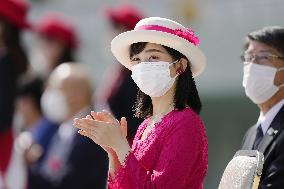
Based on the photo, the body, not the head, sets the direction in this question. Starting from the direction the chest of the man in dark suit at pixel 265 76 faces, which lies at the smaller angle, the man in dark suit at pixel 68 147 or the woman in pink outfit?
the woman in pink outfit

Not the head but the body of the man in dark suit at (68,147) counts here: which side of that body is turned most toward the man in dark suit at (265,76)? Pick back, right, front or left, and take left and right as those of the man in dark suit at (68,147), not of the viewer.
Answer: left

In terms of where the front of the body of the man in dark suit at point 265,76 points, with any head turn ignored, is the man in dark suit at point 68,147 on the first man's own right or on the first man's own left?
on the first man's own right

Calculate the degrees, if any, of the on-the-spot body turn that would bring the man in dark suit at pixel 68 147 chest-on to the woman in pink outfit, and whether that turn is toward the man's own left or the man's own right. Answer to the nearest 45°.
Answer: approximately 45° to the man's own left

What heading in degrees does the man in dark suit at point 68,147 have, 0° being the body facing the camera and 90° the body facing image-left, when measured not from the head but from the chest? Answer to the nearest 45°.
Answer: approximately 45°

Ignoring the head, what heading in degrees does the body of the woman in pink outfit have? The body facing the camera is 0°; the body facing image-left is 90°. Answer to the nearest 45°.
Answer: approximately 45°
